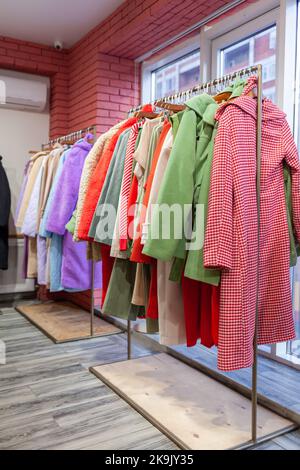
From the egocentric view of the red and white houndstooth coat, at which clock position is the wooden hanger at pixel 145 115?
The wooden hanger is roughly at 6 o'clock from the red and white houndstooth coat.

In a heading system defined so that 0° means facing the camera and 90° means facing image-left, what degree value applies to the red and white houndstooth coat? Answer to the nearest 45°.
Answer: approximately 315°

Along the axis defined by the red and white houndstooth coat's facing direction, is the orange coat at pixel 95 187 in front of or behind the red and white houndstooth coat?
behind

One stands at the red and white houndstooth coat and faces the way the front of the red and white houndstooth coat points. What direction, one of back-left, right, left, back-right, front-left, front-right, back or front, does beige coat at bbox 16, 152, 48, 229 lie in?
back

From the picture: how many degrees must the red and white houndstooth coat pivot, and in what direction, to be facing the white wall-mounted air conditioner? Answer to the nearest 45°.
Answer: approximately 180°
